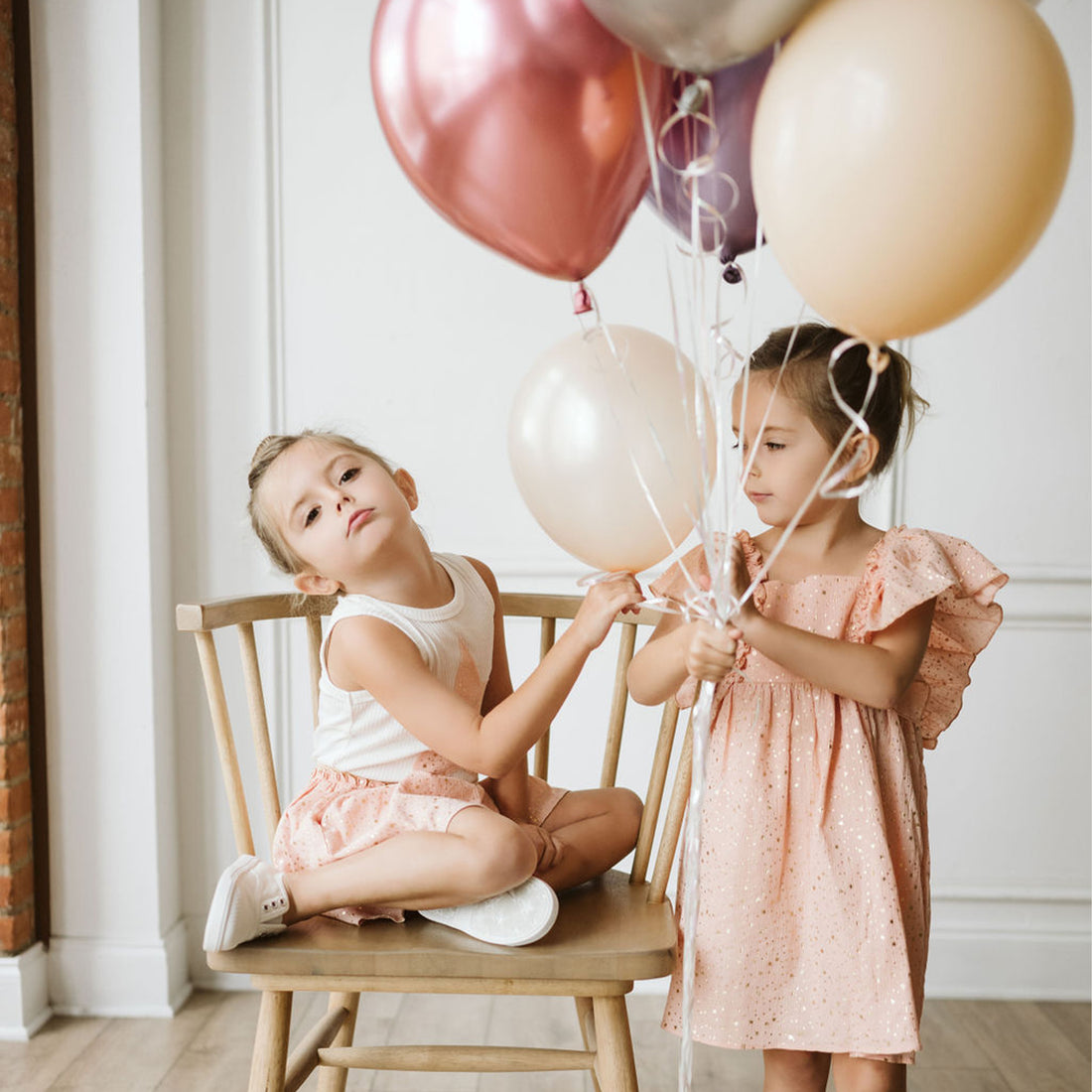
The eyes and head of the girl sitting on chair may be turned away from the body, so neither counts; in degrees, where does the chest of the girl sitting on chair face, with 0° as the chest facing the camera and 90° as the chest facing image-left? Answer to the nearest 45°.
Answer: approximately 315°

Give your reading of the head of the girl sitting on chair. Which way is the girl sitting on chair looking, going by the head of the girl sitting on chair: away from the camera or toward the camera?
toward the camera

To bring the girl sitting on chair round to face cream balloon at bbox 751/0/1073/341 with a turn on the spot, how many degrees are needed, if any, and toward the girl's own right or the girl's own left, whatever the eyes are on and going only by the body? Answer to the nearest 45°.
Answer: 0° — they already face it

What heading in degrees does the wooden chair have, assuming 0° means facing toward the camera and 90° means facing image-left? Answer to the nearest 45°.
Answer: approximately 0°
